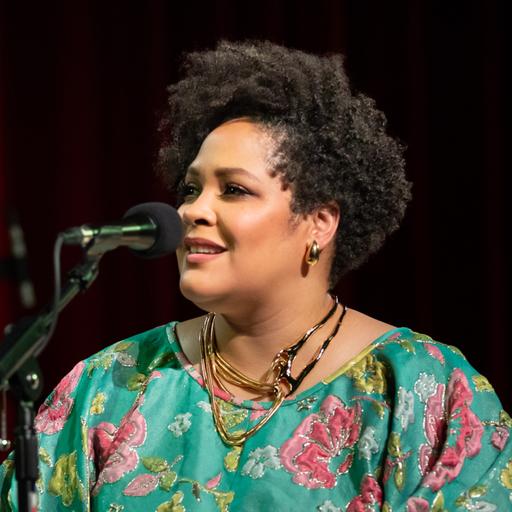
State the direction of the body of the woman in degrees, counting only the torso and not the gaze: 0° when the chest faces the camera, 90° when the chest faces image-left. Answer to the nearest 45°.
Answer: approximately 45°
